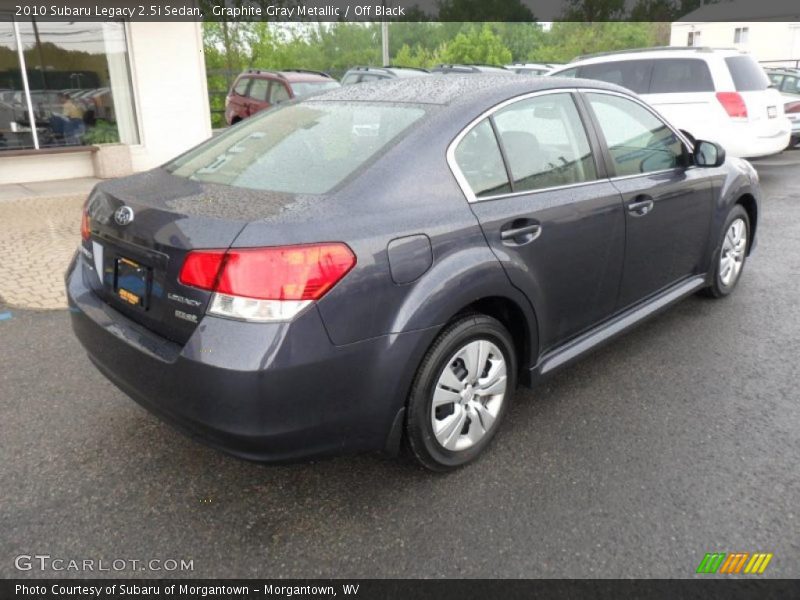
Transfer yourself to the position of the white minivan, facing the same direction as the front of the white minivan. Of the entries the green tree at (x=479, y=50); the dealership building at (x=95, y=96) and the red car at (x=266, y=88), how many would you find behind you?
0

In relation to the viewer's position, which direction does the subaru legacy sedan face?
facing away from the viewer and to the right of the viewer

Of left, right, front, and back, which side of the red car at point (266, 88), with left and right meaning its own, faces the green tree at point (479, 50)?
left

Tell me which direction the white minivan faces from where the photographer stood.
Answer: facing away from the viewer and to the left of the viewer

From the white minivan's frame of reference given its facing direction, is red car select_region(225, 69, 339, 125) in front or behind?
in front

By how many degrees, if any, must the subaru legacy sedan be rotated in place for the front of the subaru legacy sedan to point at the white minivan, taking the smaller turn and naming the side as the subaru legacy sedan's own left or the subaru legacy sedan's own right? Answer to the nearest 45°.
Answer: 0° — it already faces it

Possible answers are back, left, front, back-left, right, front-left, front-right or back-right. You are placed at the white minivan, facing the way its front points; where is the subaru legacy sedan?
back-left

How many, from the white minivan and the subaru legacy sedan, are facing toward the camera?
0

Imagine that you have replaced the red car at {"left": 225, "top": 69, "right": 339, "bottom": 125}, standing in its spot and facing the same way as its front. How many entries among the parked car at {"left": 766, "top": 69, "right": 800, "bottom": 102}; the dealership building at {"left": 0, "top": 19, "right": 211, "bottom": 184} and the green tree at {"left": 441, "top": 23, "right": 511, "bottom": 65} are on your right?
1

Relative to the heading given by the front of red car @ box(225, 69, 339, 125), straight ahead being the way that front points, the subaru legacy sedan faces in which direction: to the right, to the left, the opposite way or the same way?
to the left

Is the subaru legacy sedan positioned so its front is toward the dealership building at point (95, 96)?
no

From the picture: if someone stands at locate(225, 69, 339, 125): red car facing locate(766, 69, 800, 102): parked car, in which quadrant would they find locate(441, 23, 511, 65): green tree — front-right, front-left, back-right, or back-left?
front-left

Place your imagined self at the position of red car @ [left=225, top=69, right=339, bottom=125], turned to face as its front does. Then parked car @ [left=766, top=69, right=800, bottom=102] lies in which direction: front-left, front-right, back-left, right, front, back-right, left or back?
front-left

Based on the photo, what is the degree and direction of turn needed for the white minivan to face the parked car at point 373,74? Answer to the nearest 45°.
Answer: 0° — it already faces it

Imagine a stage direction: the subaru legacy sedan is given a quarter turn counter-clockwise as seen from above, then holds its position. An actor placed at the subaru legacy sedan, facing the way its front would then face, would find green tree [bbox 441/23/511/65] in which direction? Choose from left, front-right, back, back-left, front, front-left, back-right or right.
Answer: front-right

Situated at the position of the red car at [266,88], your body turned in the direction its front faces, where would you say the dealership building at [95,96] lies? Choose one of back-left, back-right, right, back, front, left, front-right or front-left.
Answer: right

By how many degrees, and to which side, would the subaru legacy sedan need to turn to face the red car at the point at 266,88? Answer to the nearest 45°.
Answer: approximately 45° to its left
